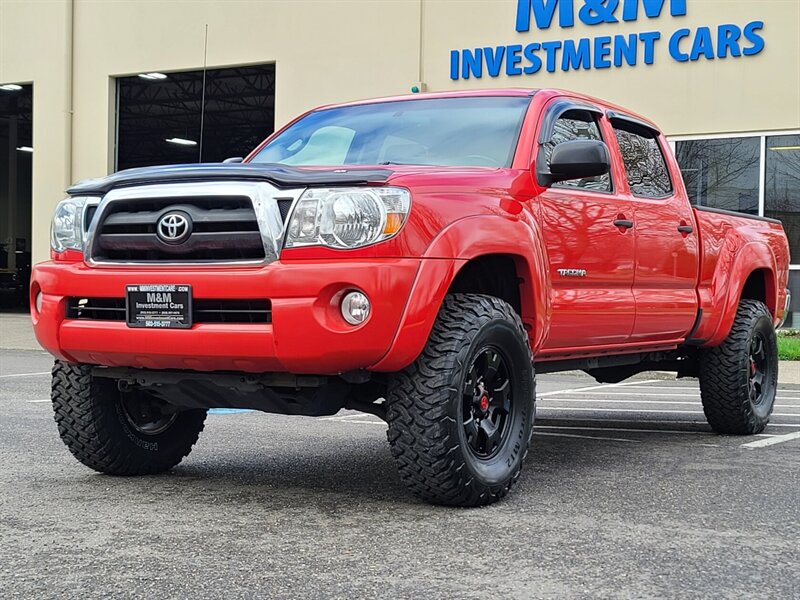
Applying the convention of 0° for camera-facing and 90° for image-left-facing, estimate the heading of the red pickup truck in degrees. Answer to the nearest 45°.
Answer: approximately 45°
